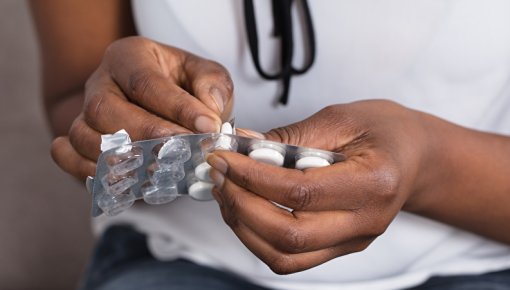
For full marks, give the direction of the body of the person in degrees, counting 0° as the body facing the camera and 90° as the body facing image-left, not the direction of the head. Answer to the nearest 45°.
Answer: approximately 45°
